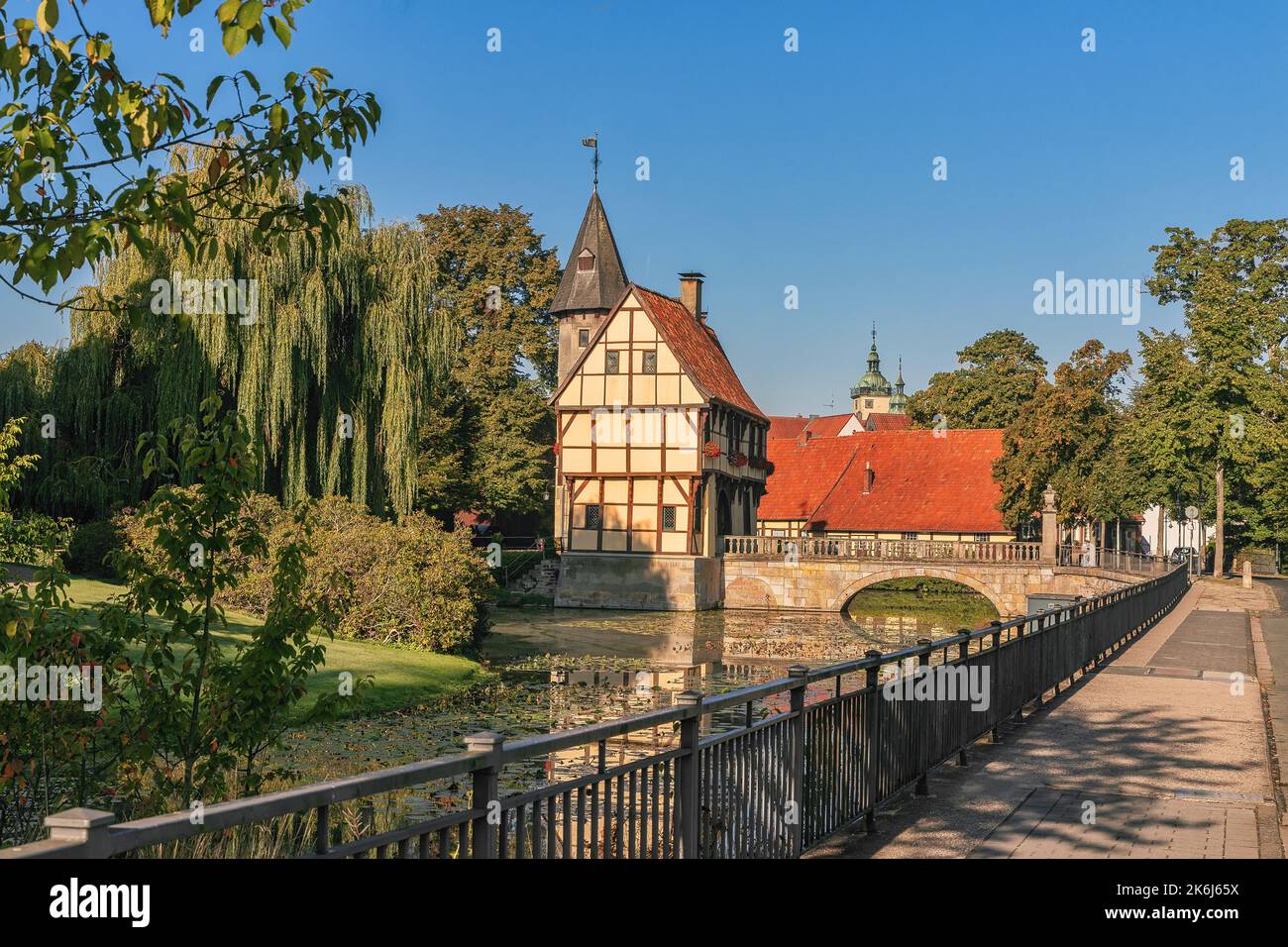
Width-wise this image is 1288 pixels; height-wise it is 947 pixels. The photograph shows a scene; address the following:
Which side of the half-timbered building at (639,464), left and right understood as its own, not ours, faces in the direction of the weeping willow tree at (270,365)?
right

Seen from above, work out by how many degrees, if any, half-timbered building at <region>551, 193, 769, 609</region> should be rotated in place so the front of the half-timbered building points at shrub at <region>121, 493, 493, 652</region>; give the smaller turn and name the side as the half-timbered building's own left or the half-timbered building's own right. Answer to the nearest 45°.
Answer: approximately 90° to the half-timbered building's own right

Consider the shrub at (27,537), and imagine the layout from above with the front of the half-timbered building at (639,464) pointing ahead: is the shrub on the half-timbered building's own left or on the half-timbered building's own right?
on the half-timbered building's own right
